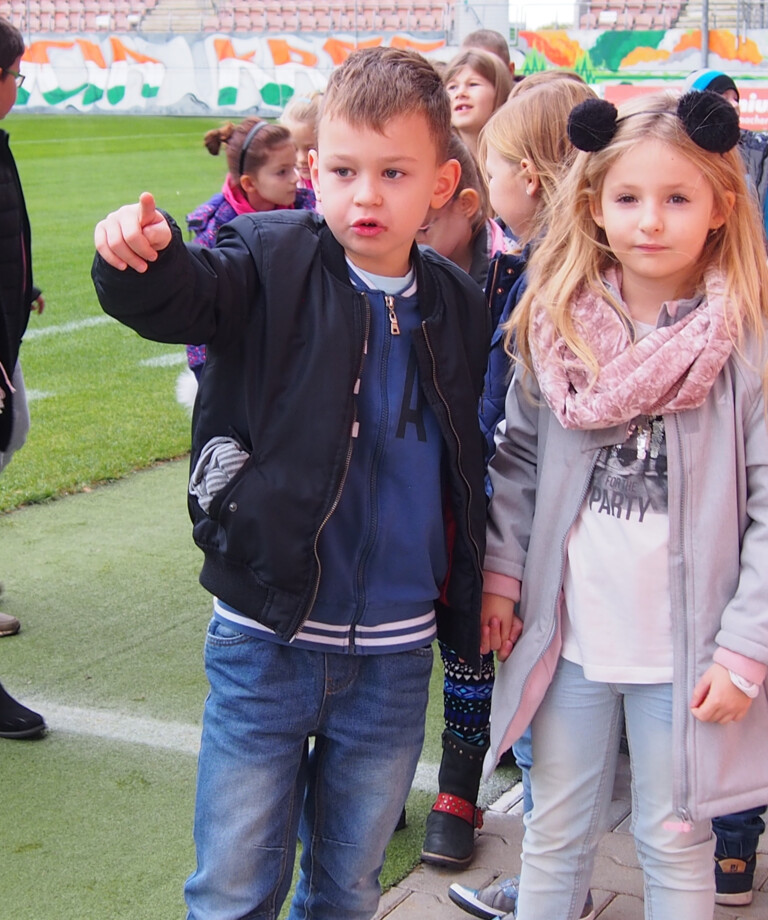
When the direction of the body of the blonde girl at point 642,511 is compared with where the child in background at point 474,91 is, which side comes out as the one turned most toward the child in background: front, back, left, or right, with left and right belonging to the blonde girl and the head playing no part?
back

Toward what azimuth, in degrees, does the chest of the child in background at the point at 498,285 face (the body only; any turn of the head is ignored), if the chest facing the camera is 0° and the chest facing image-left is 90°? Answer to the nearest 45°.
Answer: approximately 90°

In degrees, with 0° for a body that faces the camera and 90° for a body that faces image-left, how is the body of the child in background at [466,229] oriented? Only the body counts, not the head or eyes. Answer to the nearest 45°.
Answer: approximately 90°

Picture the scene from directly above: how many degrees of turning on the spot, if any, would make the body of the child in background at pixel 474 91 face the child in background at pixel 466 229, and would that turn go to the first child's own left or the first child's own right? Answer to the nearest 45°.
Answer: approximately 45° to the first child's own left

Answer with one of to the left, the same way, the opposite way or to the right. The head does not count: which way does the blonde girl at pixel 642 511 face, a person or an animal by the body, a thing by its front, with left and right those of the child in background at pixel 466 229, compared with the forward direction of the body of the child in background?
to the left

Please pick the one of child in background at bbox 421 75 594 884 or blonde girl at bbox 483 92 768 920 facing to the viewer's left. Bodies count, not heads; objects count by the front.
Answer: the child in background

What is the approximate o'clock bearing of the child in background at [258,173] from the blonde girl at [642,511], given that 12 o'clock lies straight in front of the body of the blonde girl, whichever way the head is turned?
The child in background is roughly at 5 o'clock from the blonde girl.

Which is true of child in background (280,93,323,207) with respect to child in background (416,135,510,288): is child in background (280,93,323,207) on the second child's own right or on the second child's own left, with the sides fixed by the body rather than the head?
on the second child's own right

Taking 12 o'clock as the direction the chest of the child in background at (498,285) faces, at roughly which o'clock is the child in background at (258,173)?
the child in background at (258,173) is roughly at 2 o'clock from the child in background at (498,285).

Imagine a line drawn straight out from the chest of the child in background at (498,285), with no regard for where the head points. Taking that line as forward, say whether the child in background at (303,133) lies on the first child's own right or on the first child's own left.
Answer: on the first child's own right

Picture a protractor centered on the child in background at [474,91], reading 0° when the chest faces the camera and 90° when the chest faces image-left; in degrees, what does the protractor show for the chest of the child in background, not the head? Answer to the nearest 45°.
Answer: approximately 45°

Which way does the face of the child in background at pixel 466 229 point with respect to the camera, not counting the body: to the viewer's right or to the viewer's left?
to the viewer's left
